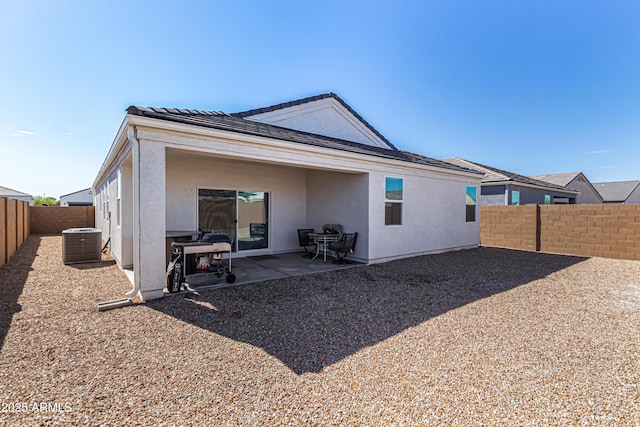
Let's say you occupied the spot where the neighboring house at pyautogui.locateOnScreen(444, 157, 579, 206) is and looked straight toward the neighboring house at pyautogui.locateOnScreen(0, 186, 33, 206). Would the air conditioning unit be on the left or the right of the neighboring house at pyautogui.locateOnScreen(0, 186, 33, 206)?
left

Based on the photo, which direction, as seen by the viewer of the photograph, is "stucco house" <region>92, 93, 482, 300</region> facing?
facing away from the viewer and to the left of the viewer

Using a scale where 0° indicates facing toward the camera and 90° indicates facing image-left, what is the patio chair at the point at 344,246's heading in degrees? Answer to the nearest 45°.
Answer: approximately 135°

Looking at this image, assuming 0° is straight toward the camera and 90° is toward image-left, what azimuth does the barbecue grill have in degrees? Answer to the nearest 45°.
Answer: approximately 315°

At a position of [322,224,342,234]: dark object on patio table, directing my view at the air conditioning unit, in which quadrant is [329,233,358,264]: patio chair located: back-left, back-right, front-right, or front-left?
back-left
